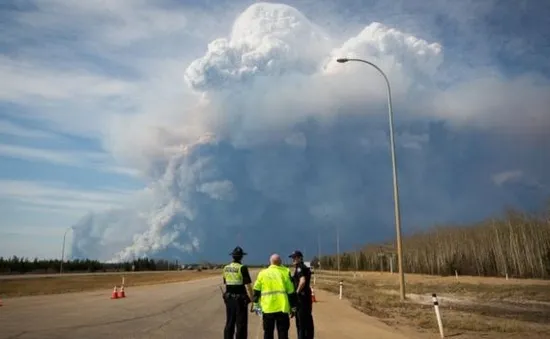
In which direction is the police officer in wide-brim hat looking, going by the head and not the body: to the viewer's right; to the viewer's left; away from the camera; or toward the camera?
away from the camera

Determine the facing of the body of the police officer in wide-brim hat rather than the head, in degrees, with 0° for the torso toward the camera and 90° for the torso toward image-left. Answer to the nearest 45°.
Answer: approximately 225°

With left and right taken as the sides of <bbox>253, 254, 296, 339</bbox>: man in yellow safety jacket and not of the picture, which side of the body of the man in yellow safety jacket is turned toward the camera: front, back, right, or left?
back

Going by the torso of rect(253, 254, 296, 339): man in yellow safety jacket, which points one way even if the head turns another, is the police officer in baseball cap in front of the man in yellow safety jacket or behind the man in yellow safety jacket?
in front

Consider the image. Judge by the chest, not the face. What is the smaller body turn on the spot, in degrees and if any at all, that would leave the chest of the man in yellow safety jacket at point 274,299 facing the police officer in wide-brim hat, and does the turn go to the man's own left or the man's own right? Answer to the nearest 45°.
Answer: approximately 45° to the man's own left

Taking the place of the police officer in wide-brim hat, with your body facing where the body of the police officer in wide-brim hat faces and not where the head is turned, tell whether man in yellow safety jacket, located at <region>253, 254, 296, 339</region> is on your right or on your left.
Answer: on your right

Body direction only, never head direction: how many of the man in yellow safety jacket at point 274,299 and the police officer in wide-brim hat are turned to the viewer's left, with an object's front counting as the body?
0
